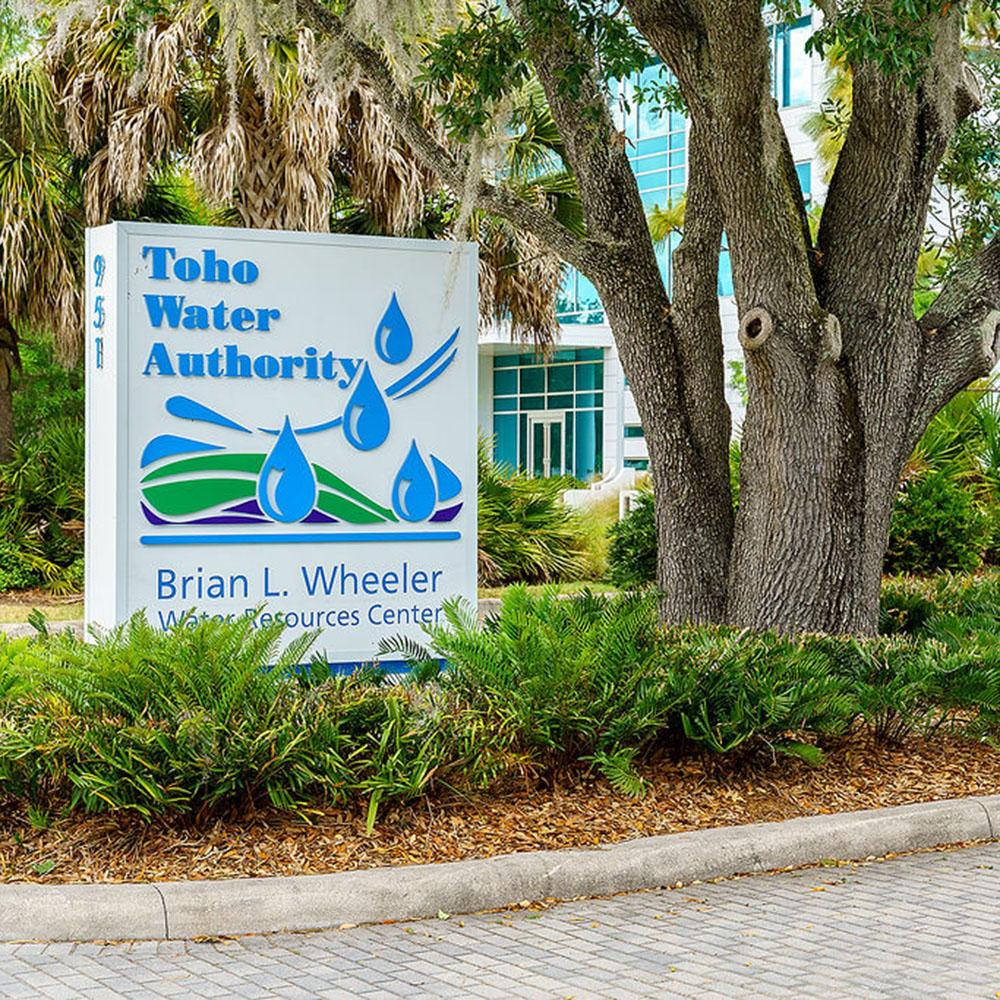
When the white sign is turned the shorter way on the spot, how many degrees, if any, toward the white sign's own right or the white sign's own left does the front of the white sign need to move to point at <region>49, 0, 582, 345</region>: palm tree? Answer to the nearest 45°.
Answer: approximately 135° to the white sign's own left

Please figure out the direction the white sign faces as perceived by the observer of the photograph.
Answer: facing the viewer and to the right of the viewer

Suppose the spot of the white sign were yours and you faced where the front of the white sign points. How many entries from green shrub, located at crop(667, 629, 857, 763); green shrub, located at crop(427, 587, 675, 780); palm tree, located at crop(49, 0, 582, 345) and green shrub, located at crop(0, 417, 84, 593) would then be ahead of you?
2

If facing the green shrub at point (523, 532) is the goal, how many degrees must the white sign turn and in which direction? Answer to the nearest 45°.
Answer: approximately 135° to its left

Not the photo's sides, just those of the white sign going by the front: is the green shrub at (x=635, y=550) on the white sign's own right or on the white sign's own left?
on the white sign's own left

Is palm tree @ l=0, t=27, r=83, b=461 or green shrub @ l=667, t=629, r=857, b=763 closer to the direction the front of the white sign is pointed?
the green shrub

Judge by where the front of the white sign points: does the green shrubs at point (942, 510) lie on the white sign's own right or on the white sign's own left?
on the white sign's own left
